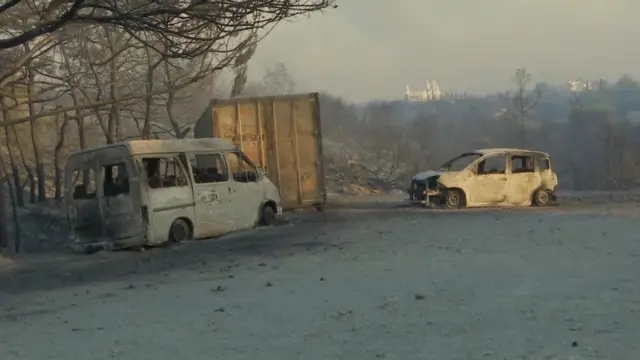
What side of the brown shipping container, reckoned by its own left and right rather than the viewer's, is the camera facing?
front

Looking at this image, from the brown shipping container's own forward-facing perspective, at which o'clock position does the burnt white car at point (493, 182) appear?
The burnt white car is roughly at 9 o'clock from the brown shipping container.

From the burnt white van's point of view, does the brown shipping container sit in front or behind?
in front

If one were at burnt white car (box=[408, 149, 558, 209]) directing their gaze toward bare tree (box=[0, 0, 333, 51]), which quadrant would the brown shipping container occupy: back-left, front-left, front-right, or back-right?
front-right

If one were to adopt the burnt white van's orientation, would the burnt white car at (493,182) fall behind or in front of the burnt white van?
in front

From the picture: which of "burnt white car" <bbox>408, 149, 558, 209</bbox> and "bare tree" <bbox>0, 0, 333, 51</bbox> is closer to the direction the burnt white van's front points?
the burnt white car

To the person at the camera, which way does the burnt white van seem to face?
facing away from the viewer and to the right of the viewer

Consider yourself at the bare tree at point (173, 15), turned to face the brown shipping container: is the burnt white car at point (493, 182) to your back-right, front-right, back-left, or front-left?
front-right
